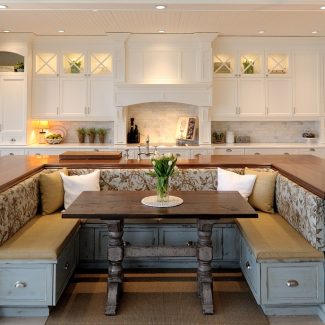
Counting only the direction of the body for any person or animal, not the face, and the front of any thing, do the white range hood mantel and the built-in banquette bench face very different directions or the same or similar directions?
same or similar directions

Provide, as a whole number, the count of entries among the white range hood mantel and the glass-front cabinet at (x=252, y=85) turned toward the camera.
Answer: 2

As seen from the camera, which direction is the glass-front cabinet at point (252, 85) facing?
toward the camera

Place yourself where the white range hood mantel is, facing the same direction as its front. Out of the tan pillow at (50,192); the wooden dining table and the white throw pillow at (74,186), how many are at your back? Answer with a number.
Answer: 0

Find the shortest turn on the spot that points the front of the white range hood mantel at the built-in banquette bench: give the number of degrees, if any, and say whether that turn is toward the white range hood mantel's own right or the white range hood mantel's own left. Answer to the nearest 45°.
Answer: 0° — it already faces it

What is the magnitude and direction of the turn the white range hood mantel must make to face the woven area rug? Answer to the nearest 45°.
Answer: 0° — it already faces it

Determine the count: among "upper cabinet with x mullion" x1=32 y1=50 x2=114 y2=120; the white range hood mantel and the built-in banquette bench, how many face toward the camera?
3

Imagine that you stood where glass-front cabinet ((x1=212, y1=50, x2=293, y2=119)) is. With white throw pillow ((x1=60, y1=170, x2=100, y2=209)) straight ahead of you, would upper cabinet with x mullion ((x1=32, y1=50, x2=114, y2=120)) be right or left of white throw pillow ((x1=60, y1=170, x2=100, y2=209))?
right

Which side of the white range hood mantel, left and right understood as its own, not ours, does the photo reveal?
front

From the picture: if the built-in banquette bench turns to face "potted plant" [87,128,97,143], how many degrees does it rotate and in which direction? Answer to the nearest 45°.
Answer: approximately 180°

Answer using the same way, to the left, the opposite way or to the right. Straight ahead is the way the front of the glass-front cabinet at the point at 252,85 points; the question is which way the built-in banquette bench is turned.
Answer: the same way

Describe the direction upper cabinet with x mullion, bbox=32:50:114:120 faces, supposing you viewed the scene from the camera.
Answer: facing the viewer

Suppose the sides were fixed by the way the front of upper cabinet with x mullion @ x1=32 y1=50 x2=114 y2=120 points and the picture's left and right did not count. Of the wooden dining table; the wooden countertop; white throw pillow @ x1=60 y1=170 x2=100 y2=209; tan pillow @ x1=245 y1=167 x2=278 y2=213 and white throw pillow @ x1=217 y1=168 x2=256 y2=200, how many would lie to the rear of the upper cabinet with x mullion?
0

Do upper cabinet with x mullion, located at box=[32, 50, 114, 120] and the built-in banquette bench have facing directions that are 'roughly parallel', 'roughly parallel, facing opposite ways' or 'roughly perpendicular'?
roughly parallel

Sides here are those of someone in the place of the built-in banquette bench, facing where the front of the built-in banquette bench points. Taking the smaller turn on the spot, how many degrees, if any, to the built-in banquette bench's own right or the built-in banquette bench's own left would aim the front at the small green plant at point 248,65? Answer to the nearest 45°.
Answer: approximately 180°

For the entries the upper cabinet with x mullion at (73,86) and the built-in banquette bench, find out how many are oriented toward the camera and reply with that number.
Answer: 2
